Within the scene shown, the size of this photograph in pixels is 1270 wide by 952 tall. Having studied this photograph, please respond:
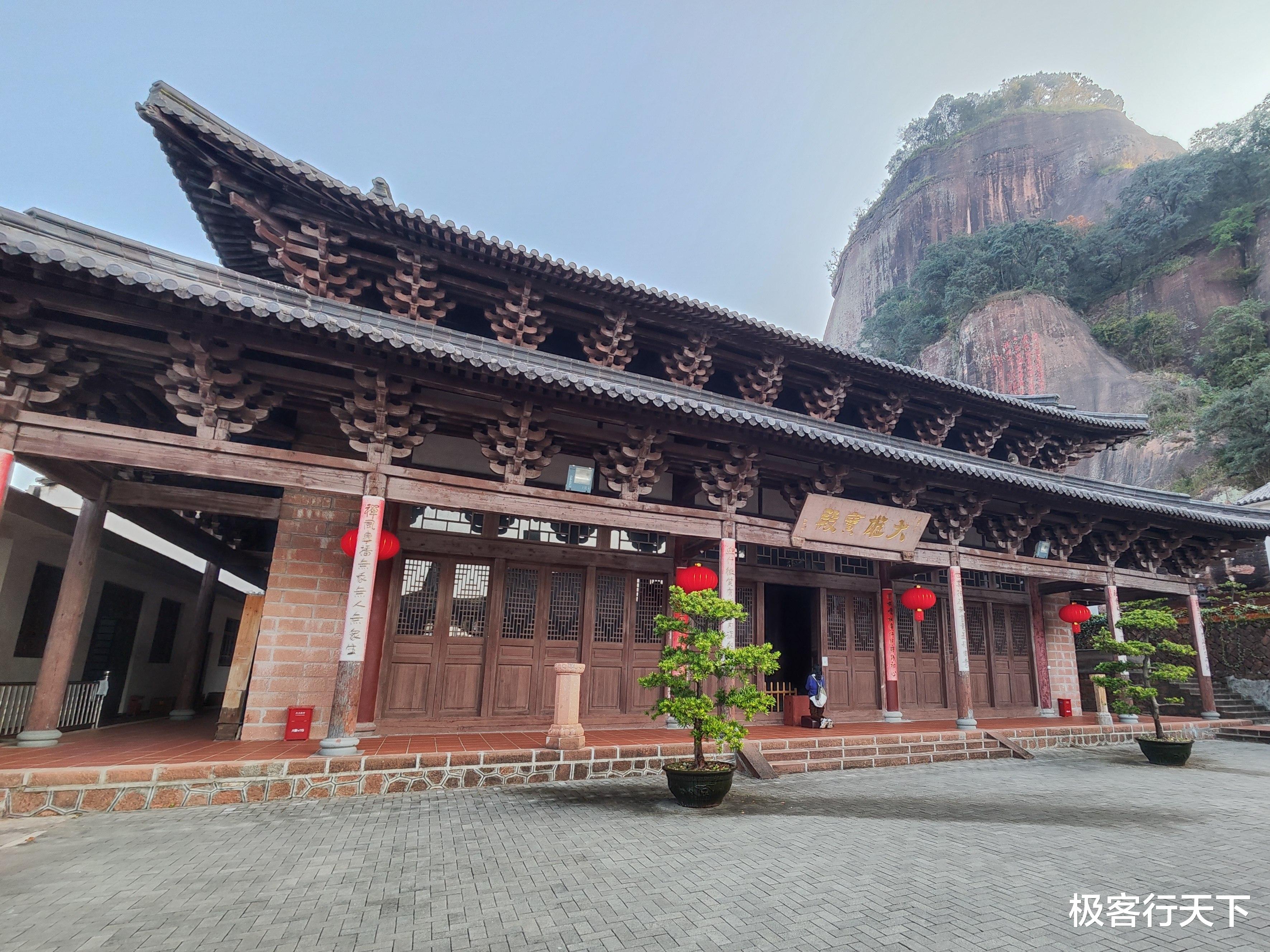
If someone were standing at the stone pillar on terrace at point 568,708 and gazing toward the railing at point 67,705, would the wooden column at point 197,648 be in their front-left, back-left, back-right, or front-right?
front-right

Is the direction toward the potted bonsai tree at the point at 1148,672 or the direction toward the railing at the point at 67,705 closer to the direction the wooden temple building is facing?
the potted bonsai tree

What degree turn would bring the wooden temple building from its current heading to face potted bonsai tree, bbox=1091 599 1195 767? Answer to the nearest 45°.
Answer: approximately 45° to its left

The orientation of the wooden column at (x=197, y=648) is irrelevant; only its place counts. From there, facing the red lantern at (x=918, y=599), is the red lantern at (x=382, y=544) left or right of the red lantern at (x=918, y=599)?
right

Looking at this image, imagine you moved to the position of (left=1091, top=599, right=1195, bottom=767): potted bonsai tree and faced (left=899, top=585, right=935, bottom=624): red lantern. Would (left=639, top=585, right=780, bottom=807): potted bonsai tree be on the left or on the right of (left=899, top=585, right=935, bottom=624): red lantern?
left

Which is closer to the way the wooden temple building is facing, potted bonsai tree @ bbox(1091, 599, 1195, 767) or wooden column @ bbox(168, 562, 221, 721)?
the potted bonsai tree
